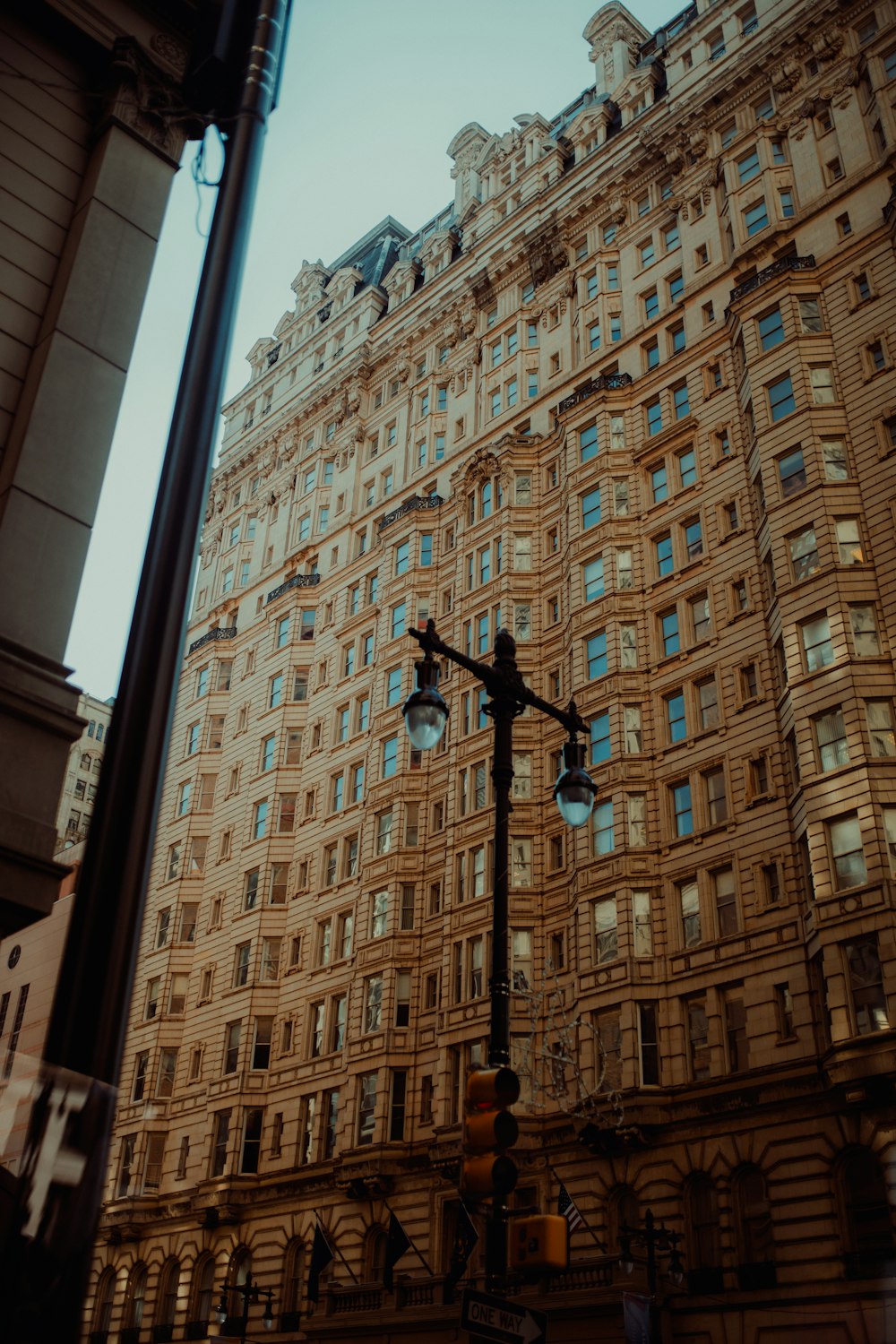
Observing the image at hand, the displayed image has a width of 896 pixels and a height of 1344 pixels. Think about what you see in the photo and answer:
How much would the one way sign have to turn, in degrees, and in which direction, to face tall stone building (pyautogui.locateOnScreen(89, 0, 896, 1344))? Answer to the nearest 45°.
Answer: approximately 135° to its left

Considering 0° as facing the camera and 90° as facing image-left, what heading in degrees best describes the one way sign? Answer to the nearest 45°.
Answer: approximately 315°

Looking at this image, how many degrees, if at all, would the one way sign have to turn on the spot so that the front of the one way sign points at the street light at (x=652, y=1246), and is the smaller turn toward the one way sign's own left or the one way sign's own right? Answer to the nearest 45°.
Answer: approximately 135° to the one way sign's own left

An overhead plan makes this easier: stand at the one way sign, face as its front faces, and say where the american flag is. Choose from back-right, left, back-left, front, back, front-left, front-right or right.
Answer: back-left

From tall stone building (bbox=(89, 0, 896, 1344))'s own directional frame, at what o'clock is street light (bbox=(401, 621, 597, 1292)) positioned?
The street light is roughly at 11 o'clock from the tall stone building.

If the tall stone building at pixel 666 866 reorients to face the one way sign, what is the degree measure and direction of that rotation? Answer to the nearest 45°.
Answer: approximately 45° to its left

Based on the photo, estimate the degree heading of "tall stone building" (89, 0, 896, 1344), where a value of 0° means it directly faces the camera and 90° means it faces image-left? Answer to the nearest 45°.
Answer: approximately 45°

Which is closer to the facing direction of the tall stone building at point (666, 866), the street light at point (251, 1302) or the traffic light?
the traffic light

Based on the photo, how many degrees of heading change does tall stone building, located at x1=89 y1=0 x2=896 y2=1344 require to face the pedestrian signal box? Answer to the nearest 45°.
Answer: approximately 45° to its left

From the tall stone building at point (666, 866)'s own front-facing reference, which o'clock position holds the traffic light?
The traffic light is roughly at 11 o'clock from the tall stone building.

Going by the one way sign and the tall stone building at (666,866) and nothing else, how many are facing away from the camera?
0
